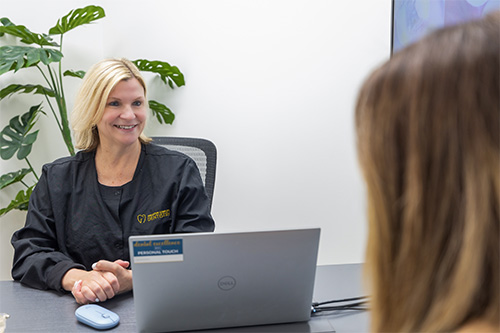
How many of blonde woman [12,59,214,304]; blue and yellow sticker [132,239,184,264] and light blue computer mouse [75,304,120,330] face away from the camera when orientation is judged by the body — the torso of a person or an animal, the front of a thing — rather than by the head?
0

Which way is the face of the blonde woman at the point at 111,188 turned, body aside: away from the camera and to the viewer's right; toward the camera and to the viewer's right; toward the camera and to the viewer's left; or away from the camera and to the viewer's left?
toward the camera and to the viewer's right

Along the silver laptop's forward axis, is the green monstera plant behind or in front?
in front

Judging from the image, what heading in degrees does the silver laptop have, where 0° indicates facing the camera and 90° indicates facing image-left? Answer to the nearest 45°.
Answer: approximately 180°

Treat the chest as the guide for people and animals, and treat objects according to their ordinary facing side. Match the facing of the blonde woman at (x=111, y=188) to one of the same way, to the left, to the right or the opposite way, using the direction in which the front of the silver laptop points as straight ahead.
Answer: the opposite way

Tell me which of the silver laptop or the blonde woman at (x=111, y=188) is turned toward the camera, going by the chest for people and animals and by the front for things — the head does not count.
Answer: the blonde woman

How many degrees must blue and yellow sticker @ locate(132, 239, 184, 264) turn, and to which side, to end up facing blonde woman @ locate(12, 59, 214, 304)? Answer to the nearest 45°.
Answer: approximately 180°

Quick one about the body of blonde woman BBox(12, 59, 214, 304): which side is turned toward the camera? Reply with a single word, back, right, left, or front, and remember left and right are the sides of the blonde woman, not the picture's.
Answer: front

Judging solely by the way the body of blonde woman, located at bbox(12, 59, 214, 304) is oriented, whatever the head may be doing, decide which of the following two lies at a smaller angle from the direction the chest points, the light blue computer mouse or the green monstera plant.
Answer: the light blue computer mouse

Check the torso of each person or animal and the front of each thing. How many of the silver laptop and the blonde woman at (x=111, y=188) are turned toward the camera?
1

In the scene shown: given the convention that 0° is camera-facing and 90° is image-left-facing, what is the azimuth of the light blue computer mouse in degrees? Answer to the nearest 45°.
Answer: approximately 315°
